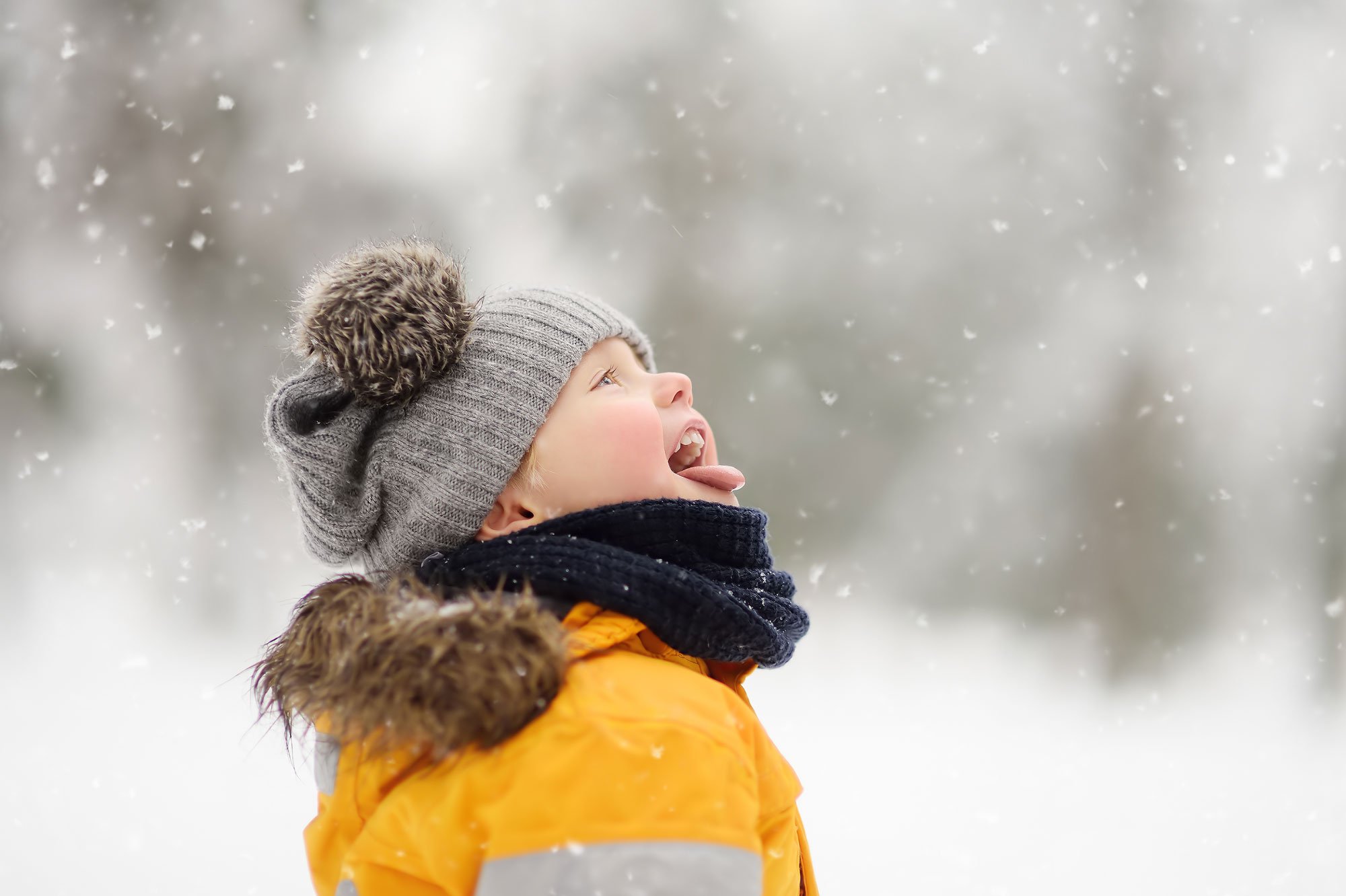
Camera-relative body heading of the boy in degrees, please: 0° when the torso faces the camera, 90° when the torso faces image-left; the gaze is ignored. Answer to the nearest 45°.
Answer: approximately 270°

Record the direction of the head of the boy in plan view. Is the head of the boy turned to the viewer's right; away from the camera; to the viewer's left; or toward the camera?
to the viewer's right

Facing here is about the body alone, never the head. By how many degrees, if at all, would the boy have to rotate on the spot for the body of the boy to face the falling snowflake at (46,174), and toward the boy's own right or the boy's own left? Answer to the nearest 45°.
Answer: approximately 135° to the boy's own left
